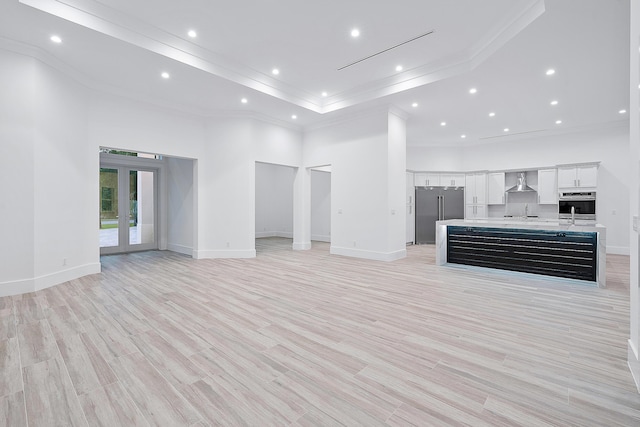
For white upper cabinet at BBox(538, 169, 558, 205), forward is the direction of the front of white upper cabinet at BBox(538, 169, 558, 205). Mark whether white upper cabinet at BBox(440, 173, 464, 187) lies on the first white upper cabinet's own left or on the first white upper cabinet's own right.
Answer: on the first white upper cabinet's own right

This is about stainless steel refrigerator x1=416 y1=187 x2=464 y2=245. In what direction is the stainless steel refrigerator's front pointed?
toward the camera

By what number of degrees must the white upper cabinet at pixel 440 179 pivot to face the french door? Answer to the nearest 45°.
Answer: approximately 45° to its right

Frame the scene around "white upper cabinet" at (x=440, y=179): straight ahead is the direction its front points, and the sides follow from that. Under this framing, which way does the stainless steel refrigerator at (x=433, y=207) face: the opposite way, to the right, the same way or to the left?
the same way

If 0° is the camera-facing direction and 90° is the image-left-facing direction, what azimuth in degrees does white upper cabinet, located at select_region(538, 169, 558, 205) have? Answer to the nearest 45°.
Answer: approximately 0°

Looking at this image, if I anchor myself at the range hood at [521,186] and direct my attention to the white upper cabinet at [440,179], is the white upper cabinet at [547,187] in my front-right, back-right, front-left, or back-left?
back-left

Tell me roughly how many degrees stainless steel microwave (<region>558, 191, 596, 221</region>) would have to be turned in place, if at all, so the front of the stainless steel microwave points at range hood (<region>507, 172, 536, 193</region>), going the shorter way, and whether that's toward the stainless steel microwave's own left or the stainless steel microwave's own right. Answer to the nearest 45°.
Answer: approximately 90° to the stainless steel microwave's own right

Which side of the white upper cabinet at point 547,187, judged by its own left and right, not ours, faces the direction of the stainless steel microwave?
left

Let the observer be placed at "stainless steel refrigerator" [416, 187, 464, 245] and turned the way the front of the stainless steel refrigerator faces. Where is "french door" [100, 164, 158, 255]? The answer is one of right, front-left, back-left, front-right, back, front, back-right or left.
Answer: front-right

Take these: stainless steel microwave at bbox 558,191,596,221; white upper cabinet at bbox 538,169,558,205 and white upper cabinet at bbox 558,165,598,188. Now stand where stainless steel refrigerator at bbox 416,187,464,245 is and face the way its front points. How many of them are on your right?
0

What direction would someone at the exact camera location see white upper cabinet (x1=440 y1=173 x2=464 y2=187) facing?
facing the viewer

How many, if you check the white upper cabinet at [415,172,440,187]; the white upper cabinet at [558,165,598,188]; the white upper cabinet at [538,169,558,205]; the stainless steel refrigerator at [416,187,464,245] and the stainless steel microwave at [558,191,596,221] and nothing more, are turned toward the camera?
5

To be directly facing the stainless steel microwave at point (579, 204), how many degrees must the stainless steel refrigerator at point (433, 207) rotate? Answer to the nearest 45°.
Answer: approximately 90° to its left

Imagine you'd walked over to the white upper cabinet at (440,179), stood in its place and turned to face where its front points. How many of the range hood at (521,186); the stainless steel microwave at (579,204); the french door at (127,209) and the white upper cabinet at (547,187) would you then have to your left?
3

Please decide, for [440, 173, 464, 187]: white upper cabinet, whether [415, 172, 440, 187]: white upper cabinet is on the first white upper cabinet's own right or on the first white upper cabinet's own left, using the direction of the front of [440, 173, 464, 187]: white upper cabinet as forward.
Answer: on the first white upper cabinet's own right

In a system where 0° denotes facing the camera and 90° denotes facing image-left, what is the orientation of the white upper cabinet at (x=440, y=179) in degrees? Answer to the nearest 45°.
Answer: approximately 0°
